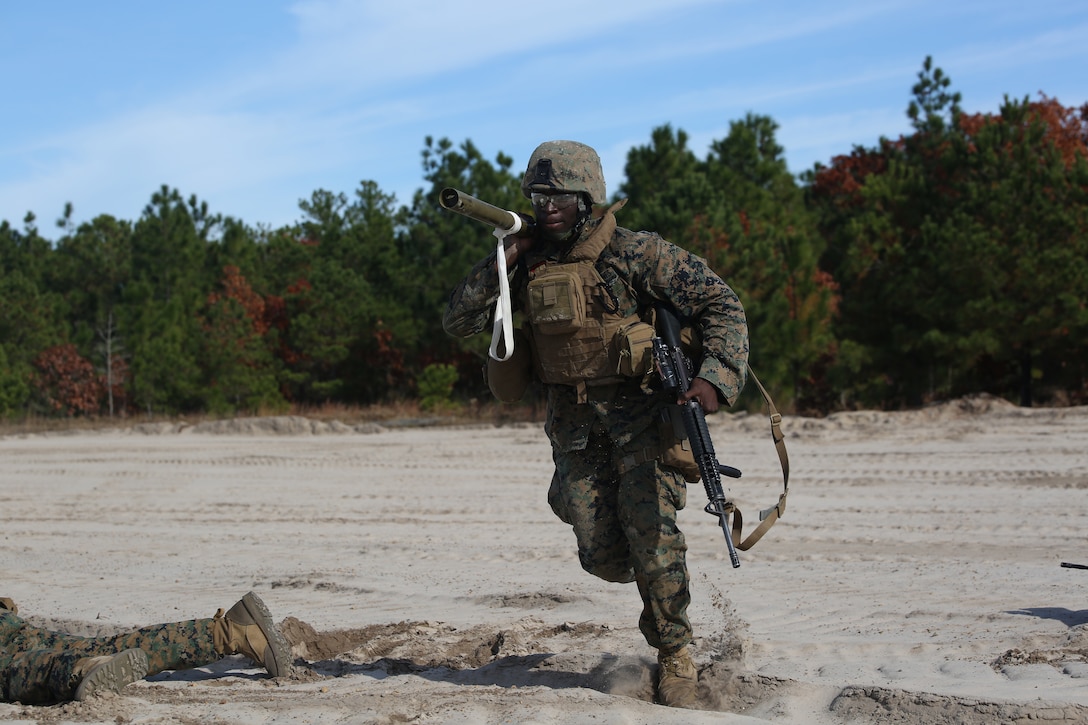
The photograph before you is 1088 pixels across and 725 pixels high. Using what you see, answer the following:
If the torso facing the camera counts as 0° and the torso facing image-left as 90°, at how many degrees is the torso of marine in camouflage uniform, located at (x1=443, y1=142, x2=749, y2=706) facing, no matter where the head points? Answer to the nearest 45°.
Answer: approximately 45°

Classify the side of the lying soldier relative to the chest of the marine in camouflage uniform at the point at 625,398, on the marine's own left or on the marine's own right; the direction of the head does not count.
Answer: on the marine's own right
